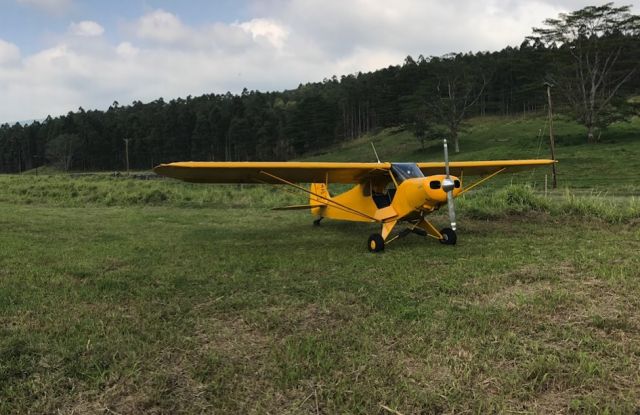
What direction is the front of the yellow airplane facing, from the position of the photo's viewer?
facing the viewer and to the right of the viewer
